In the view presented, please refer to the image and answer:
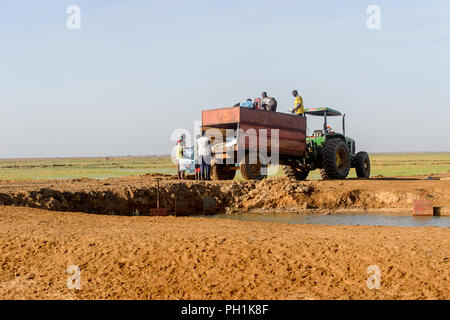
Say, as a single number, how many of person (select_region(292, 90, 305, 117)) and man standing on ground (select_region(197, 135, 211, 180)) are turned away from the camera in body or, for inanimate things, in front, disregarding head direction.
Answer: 1

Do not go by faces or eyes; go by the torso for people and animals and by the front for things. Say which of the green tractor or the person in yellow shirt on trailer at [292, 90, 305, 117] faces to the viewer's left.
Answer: the person in yellow shirt on trailer

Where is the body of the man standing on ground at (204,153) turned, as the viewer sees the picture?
away from the camera

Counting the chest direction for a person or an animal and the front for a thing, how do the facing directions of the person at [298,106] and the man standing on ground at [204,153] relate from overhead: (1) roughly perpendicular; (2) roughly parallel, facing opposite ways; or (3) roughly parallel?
roughly perpendicular

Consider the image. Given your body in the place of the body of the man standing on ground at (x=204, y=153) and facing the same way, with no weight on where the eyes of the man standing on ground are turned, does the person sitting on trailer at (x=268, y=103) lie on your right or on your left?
on your right

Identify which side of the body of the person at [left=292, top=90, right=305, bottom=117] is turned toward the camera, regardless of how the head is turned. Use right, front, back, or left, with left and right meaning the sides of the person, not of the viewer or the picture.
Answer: left

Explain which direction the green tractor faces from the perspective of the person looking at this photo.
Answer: facing away from the viewer and to the right of the viewer

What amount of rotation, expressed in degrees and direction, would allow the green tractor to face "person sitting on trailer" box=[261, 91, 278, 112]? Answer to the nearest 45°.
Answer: approximately 180°

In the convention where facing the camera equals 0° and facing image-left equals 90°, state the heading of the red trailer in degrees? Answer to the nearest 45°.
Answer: approximately 225°

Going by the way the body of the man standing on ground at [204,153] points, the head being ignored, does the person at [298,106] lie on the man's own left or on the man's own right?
on the man's own right
